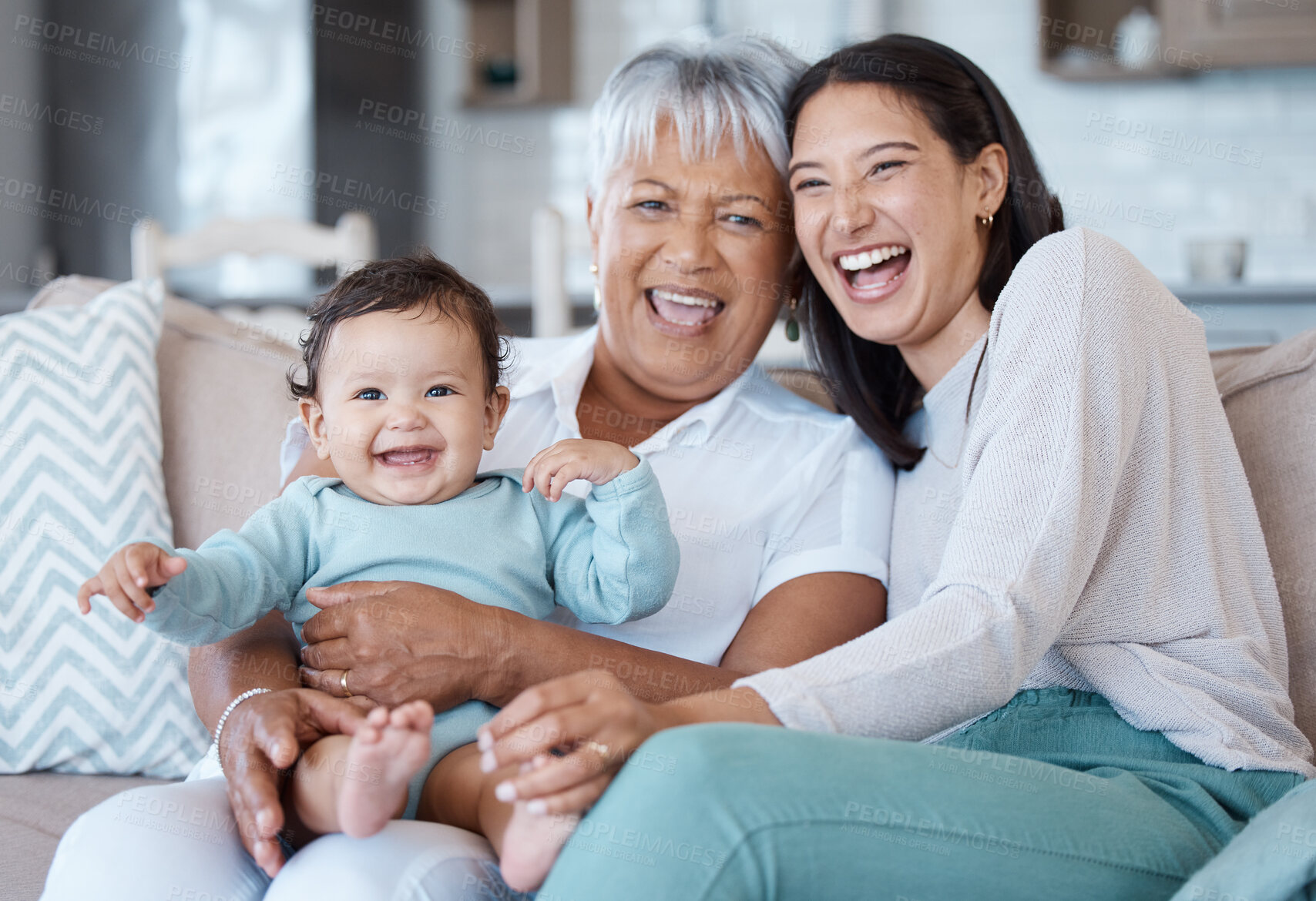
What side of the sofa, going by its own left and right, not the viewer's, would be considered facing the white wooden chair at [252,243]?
back

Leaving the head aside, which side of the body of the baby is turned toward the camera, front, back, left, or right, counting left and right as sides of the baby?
front

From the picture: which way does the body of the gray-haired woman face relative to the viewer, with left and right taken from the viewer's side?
facing the viewer and to the left of the viewer

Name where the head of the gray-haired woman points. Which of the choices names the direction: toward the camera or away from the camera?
toward the camera

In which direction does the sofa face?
toward the camera

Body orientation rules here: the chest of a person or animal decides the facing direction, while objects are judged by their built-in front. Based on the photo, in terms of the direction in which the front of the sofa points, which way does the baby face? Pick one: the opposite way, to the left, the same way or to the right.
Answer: the same way

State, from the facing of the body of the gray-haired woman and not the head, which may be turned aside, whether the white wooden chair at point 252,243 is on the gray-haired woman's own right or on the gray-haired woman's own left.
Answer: on the gray-haired woman's own right

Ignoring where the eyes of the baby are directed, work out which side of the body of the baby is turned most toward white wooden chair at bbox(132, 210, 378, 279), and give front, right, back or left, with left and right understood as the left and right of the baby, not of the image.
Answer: back
